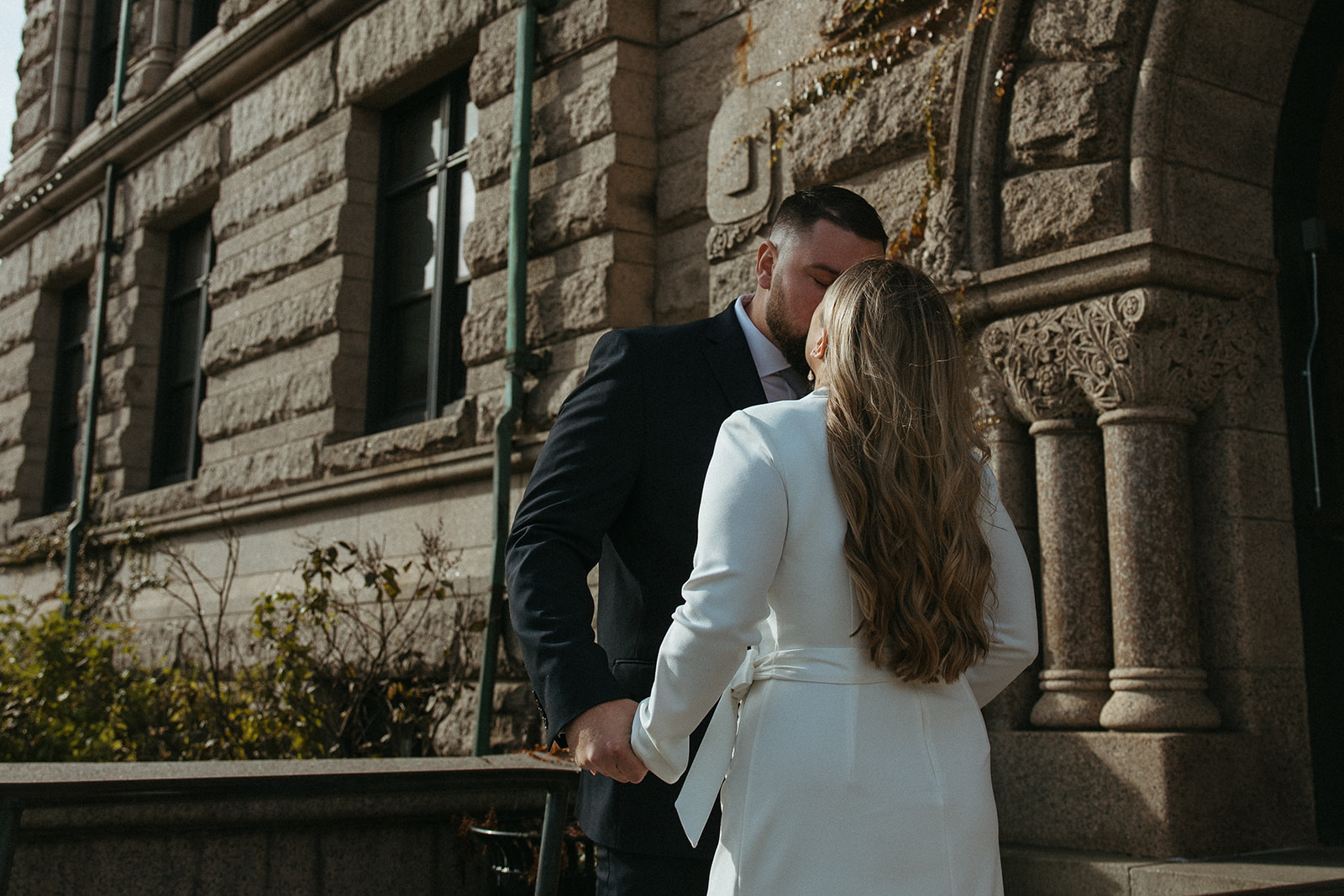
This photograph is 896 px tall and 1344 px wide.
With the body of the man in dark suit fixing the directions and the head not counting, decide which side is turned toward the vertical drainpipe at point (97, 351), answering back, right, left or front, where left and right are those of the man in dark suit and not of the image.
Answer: back

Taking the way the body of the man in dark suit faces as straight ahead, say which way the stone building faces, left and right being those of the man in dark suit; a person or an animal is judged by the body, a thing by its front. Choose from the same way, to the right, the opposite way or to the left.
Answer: to the right

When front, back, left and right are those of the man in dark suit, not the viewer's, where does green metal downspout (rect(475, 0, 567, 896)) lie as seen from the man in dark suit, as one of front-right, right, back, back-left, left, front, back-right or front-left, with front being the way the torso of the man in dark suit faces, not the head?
back-left

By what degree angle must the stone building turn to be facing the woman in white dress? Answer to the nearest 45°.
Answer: approximately 45° to its left

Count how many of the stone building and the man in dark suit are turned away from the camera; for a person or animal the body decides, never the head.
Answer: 0

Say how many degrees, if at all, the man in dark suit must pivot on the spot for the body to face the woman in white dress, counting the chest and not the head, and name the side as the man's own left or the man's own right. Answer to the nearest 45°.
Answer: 0° — they already face them

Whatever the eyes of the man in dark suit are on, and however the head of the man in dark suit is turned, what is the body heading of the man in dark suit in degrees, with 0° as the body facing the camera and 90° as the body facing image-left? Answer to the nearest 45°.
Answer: approximately 315°

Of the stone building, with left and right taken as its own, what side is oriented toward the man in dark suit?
front

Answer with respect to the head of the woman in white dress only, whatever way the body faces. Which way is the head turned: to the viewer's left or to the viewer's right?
to the viewer's left

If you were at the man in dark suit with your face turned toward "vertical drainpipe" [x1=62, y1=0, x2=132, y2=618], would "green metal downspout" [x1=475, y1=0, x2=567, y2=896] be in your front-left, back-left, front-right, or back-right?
front-right
